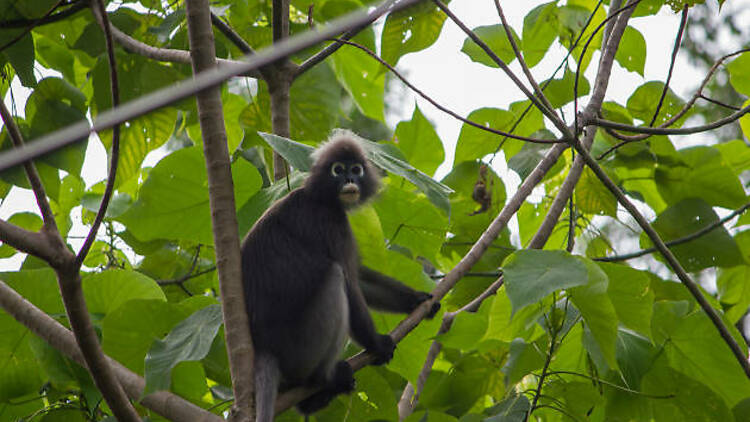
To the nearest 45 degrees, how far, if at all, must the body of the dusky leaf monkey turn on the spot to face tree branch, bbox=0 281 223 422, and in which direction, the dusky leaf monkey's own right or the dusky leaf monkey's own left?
approximately 135° to the dusky leaf monkey's own right

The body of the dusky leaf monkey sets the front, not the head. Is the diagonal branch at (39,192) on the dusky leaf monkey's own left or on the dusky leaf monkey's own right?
on the dusky leaf monkey's own right

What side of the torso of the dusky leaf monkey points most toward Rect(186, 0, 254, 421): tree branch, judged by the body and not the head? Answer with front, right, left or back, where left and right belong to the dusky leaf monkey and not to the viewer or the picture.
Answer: right
